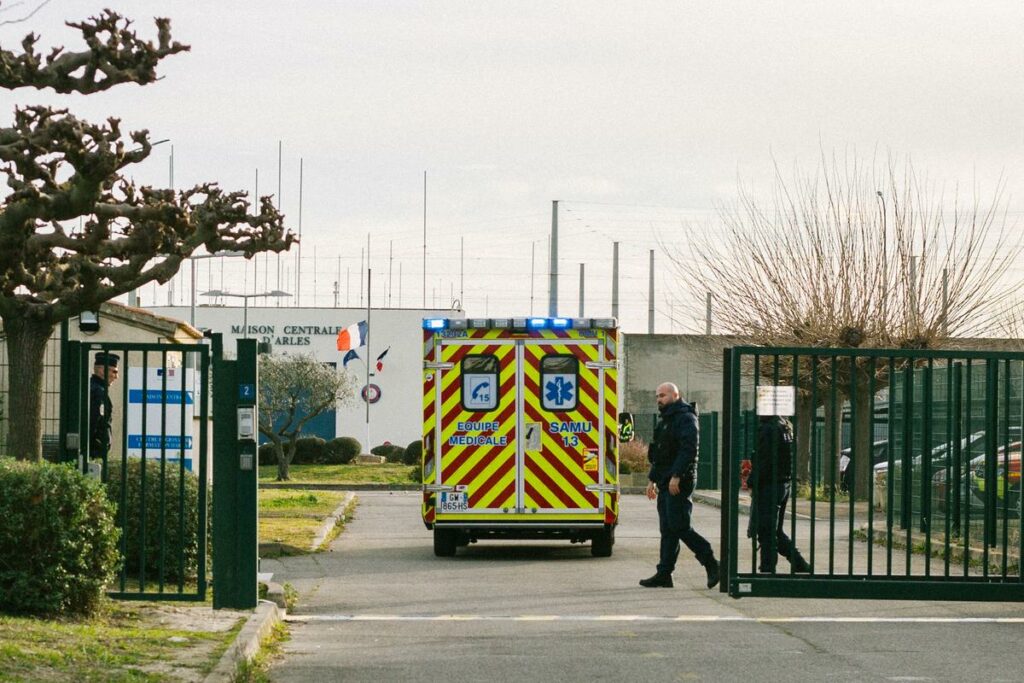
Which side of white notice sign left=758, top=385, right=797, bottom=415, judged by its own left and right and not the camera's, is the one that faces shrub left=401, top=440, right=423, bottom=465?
back

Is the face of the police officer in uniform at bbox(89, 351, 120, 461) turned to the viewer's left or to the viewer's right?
to the viewer's right

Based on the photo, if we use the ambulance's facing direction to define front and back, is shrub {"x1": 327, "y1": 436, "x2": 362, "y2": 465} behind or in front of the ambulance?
in front

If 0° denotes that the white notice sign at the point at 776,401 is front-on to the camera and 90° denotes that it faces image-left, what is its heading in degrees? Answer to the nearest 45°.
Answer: approximately 0°

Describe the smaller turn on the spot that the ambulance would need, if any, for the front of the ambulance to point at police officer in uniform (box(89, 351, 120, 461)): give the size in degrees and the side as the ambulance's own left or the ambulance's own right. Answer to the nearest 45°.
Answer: approximately 135° to the ambulance's own left

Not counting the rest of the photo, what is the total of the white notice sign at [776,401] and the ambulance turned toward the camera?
1

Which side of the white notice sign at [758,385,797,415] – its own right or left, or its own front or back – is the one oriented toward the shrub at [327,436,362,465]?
back

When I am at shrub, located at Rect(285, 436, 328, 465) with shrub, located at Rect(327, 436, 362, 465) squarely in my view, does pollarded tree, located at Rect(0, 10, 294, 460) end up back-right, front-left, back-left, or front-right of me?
back-right

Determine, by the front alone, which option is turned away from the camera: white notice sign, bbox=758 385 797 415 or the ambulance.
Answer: the ambulance

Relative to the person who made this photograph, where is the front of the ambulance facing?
facing away from the viewer

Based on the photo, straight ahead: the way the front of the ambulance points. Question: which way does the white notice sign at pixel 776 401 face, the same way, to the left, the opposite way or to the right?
the opposite way
